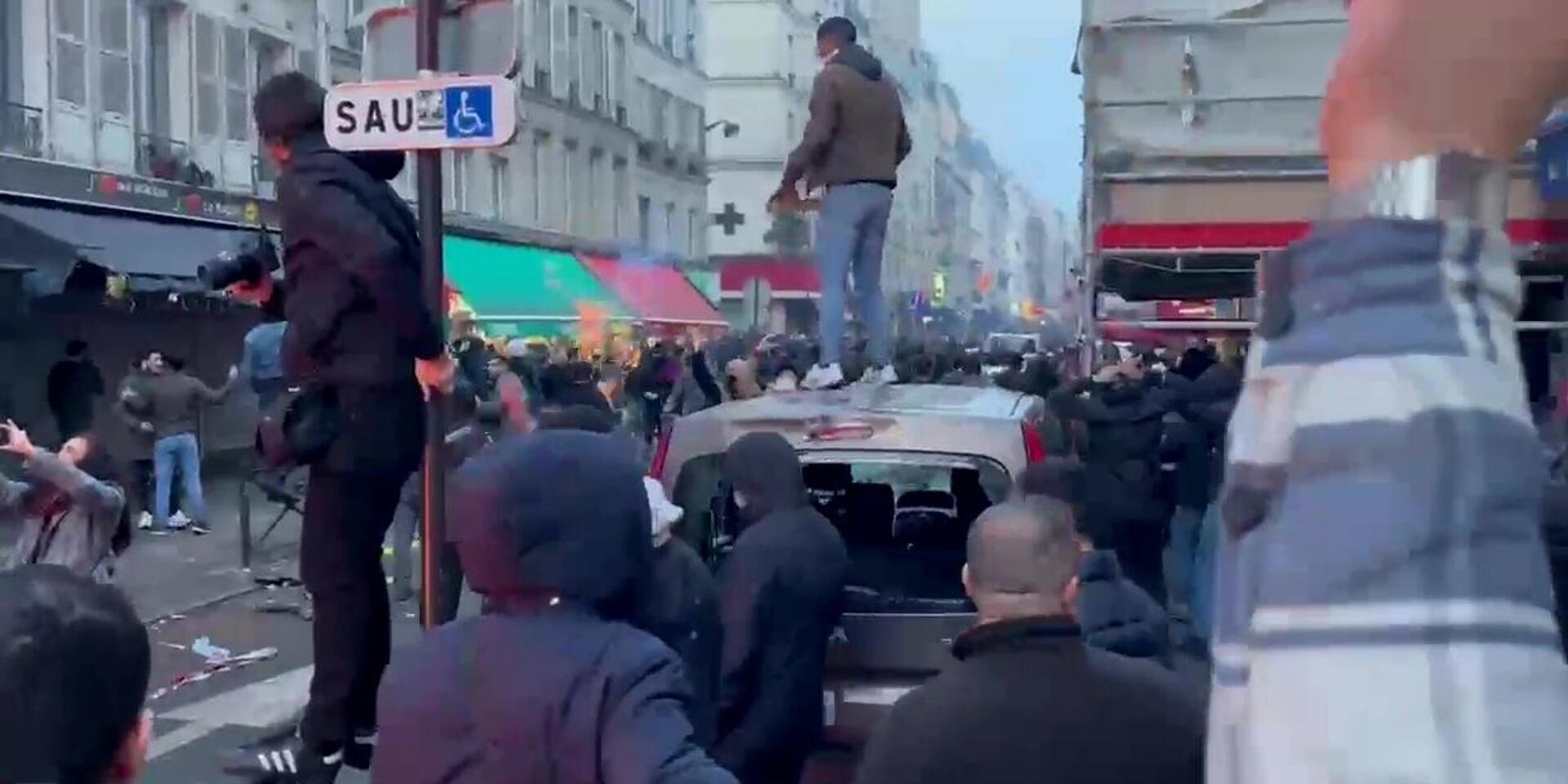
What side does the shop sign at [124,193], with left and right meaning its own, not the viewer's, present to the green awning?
left

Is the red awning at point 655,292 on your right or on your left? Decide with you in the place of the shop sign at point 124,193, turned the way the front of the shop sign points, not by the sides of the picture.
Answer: on your left

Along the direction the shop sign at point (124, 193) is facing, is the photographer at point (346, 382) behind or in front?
in front

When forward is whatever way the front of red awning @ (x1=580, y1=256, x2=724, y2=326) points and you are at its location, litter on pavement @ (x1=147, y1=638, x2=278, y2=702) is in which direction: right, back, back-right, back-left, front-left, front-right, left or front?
front-right

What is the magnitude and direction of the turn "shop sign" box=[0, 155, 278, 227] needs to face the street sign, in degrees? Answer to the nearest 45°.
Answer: approximately 45° to its right

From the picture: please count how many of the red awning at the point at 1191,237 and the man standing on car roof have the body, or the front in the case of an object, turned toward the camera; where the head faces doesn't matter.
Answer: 1

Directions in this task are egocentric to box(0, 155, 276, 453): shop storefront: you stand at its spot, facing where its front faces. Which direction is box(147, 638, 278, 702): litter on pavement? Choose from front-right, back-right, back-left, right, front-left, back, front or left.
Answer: front-right

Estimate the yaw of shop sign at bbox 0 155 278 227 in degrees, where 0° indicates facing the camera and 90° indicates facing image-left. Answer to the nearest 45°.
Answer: approximately 315°

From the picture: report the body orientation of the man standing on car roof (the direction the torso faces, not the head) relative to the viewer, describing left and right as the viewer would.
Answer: facing away from the viewer and to the left of the viewer
